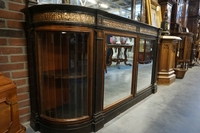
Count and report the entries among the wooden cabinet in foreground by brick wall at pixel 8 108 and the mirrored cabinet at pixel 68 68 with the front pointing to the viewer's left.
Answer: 0

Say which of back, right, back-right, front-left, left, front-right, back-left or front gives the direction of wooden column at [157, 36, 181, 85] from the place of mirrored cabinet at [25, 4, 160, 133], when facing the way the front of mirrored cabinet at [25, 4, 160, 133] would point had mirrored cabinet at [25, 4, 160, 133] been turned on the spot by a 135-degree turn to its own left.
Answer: front-right

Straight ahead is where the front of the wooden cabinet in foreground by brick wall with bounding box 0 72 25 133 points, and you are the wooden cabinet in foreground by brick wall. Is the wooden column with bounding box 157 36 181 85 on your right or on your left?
on your left

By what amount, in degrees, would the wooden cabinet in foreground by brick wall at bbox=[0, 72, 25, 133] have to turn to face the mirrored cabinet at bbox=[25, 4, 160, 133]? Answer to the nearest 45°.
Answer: approximately 90° to its left

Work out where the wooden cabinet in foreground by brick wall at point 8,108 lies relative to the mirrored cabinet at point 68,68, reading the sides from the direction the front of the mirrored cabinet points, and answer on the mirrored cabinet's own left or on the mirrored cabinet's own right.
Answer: on the mirrored cabinet's own right

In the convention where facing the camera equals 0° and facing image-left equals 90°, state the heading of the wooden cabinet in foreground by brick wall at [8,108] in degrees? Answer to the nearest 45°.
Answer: approximately 315°
